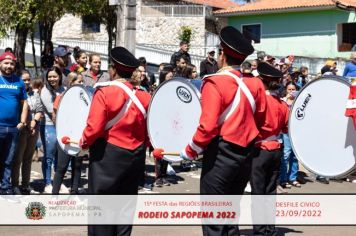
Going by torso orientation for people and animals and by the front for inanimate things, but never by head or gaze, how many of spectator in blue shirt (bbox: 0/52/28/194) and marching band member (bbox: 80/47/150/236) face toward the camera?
1

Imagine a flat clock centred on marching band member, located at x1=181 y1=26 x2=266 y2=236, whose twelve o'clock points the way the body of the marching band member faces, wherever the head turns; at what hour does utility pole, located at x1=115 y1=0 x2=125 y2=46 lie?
The utility pole is roughly at 1 o'clock from the marching band member.

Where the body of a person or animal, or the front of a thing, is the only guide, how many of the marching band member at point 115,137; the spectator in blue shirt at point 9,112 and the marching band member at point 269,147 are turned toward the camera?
1

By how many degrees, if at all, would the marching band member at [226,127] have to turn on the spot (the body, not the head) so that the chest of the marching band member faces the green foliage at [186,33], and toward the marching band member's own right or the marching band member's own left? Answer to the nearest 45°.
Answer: approximately 45° to the marching band member's own right

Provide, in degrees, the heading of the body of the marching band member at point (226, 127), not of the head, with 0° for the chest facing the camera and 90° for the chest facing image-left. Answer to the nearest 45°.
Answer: approximately 135°

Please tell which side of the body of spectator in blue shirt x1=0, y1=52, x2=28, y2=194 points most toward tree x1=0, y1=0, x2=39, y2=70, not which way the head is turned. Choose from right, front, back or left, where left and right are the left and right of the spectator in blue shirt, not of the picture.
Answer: back

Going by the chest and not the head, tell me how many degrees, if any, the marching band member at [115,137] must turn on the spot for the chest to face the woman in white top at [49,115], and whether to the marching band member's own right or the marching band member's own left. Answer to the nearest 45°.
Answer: approximately 45° to the marching band member's own right

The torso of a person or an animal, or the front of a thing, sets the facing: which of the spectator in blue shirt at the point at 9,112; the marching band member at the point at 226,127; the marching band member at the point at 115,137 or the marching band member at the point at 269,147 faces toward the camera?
the spectator in blue shirt

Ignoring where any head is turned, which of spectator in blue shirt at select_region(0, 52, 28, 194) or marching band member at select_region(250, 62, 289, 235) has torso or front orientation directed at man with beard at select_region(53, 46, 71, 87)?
the marching band member

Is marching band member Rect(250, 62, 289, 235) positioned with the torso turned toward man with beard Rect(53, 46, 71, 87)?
yes

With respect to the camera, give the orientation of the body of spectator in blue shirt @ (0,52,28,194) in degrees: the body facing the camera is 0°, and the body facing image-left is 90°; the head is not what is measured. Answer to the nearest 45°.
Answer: approximately 0°

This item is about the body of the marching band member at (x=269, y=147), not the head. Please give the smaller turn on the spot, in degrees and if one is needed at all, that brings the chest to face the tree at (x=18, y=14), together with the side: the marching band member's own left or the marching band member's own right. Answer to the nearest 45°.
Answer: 0° — they already face it

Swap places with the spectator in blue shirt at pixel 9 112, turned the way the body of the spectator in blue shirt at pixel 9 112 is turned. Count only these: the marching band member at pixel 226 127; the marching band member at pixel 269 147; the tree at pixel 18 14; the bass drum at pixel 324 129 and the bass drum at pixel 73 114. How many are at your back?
1

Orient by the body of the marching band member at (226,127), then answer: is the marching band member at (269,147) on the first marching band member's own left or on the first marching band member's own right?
on the first marching band member's own right

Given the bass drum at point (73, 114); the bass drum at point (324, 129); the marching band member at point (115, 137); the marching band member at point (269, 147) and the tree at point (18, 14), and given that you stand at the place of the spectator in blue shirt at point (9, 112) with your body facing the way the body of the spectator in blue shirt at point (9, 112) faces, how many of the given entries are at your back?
1
